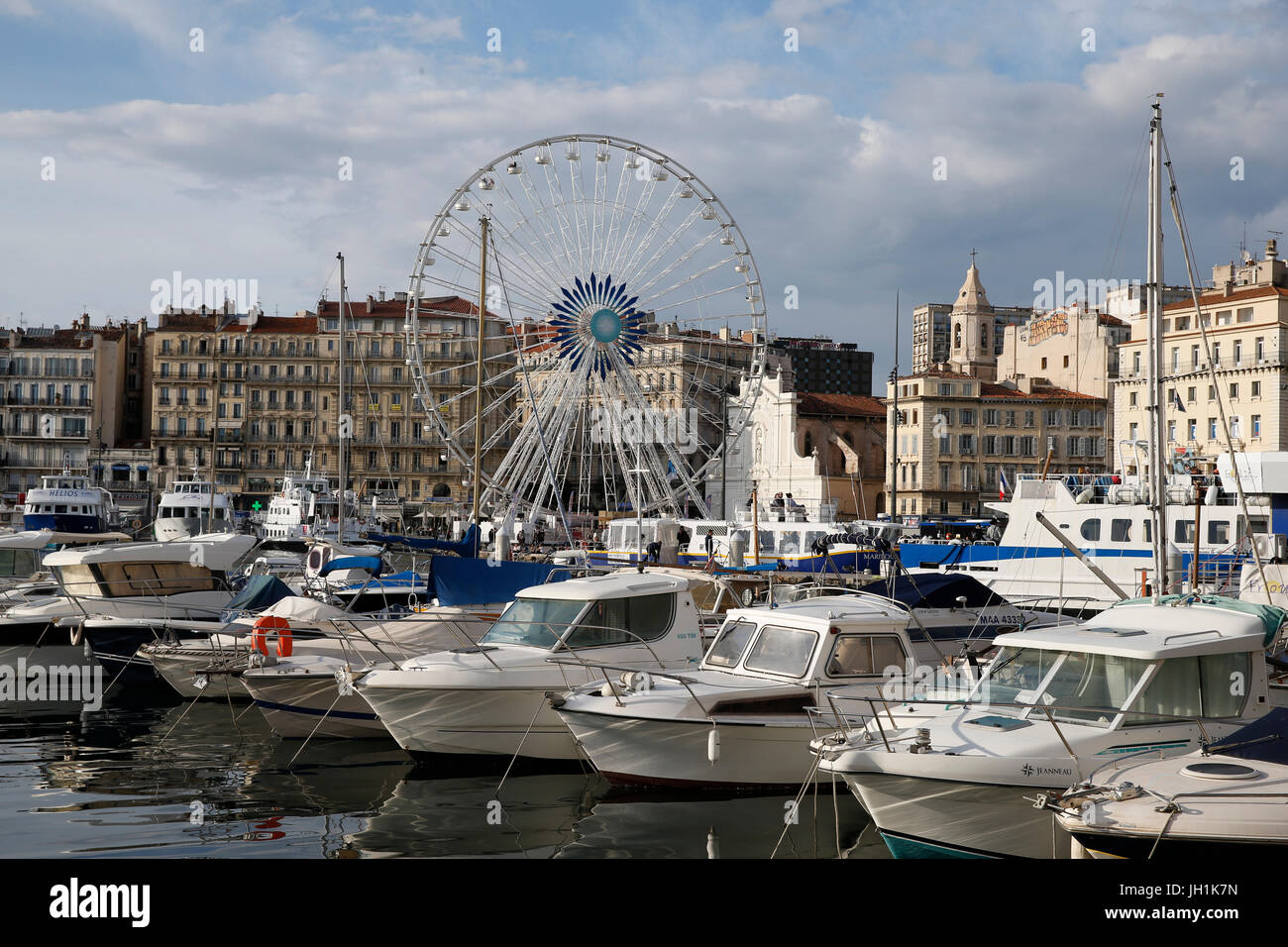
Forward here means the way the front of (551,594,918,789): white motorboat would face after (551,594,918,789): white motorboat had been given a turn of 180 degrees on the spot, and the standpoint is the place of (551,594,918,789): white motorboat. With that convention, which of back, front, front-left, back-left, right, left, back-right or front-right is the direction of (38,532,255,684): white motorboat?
left

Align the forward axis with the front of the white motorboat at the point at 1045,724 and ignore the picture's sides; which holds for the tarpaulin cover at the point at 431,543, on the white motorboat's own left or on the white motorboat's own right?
on the white motorboat's own right

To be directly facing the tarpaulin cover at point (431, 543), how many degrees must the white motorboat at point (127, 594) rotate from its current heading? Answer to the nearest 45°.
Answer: approximately 135° to its left

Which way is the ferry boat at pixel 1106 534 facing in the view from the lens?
facing to the left of the viewer

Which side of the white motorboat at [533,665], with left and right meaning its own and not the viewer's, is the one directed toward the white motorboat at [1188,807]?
left
